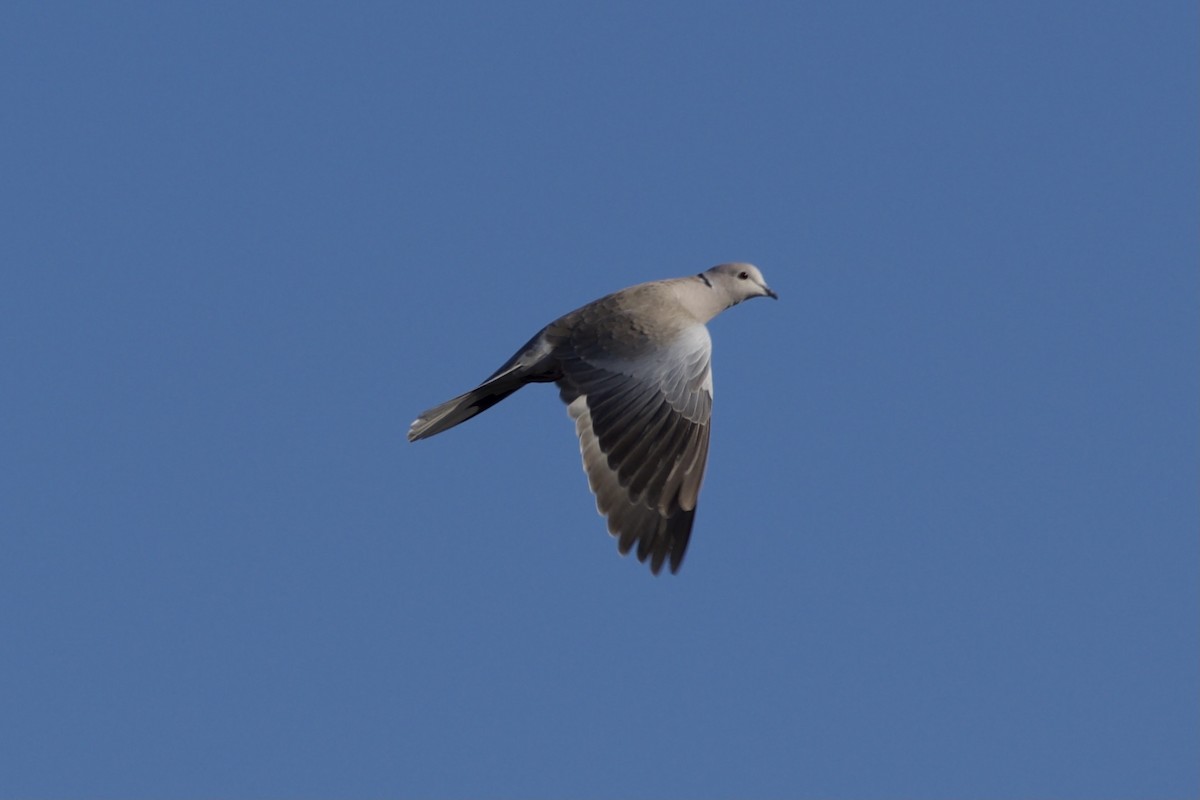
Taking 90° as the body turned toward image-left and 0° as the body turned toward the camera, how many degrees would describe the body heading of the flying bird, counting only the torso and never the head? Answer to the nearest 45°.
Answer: approximately 270°
